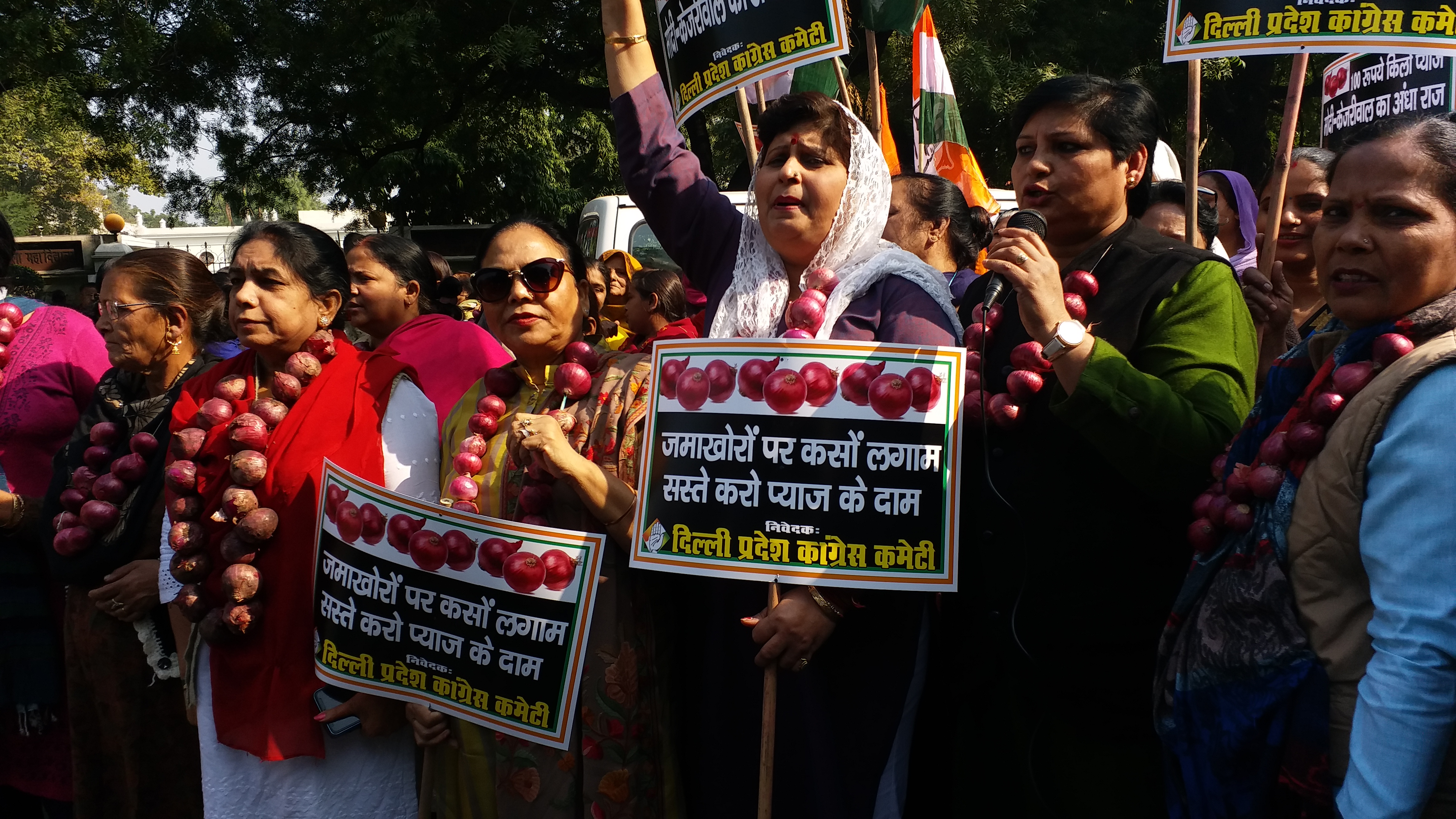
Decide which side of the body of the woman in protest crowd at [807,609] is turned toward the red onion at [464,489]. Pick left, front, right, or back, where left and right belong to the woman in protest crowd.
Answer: right

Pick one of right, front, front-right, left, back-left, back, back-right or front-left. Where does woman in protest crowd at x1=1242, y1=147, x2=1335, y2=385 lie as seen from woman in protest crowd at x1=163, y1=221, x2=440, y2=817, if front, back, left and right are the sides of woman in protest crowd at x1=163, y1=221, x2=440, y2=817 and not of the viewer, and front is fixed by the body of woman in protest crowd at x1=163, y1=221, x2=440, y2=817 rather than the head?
back-left

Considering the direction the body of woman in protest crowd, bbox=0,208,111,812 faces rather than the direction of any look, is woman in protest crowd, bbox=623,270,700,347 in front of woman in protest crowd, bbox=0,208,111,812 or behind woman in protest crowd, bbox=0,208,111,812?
behind

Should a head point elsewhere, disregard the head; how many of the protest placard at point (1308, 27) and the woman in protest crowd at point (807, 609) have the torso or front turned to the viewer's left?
0

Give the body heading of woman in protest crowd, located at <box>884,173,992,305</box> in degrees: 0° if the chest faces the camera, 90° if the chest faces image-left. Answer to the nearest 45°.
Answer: approximately 90°

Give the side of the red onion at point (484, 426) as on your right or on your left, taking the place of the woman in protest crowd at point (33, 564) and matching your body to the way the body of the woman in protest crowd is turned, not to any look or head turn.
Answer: on your left

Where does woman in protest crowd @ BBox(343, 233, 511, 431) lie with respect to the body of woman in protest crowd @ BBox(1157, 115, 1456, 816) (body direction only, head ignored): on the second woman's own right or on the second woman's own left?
on the second woman's own right

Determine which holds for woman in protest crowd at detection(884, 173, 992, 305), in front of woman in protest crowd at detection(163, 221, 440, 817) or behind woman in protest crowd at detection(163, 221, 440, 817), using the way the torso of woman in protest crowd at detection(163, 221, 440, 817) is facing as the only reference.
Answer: behind

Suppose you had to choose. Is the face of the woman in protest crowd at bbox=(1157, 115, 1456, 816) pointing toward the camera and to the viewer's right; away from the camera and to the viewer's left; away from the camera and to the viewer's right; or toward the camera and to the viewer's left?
toward the camera and to the viewer's left

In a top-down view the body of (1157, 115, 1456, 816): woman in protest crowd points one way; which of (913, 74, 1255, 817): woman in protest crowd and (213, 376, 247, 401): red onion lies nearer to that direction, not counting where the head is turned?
the red onion

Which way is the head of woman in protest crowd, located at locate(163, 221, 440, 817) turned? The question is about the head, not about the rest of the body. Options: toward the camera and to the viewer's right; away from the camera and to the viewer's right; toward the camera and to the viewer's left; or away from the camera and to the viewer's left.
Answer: toward the camera and to the viewer's left

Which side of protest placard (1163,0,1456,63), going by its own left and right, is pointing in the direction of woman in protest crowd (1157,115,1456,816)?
front

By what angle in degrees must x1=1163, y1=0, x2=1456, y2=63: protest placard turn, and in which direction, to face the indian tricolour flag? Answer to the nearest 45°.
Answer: approximately 135° to its right

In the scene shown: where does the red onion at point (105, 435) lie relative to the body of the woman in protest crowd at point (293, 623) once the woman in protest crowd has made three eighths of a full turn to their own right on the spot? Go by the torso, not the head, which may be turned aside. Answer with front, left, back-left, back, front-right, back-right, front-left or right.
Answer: front-left

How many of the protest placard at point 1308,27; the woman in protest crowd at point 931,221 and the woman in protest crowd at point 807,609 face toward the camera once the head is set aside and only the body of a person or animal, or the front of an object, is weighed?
2
